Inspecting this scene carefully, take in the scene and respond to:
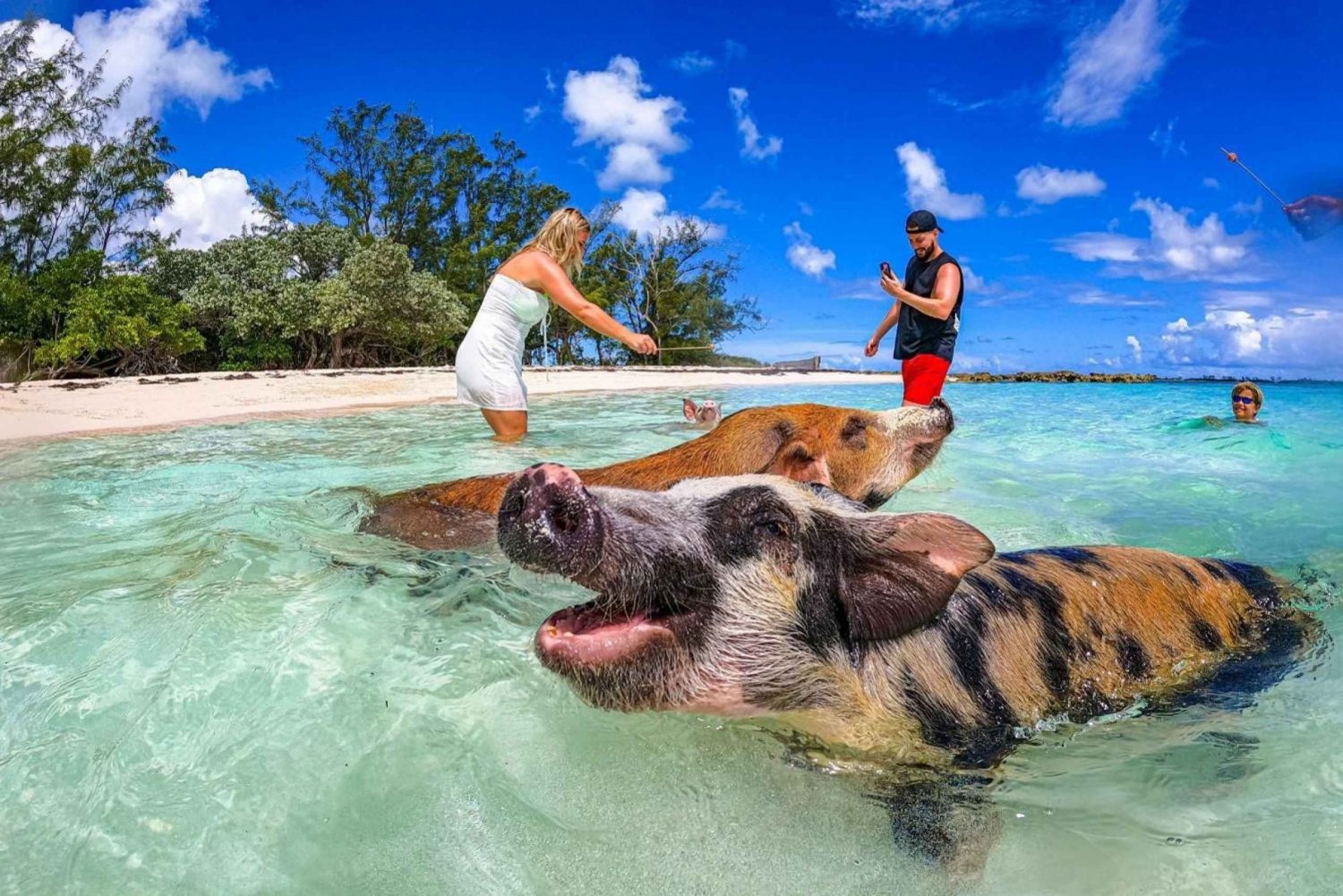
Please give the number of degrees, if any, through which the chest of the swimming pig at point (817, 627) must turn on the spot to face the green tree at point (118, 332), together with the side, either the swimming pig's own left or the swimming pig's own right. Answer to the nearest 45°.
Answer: approximately 90° to the swimming pig's own right

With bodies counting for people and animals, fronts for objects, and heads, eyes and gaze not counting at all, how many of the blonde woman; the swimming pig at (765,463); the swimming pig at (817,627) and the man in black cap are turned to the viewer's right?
2

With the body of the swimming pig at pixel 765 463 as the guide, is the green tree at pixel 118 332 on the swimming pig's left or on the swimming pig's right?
on the swimming pig's left

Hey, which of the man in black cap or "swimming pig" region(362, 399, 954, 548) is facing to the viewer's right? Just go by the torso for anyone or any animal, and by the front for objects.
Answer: the swimming pig

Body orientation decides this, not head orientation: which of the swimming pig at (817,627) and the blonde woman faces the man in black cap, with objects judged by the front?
the blonde woman

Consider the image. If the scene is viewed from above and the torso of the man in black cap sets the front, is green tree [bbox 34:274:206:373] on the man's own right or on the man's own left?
on the man's own right

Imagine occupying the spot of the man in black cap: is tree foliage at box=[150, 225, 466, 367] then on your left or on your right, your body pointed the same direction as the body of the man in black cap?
on your right

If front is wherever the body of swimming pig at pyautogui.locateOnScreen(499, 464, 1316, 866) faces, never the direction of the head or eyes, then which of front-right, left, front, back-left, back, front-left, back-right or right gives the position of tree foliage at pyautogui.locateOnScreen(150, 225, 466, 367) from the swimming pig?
right

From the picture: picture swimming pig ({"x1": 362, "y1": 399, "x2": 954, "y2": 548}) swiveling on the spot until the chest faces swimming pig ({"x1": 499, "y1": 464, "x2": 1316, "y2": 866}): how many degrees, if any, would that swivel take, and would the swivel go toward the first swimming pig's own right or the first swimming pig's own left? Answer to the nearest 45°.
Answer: approximately 90° to the first swimming pig's own right

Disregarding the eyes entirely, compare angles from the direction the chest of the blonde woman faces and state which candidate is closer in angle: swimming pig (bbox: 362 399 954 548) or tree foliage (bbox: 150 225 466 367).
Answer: the swimming pig

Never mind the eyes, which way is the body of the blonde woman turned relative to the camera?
to the viewer's right

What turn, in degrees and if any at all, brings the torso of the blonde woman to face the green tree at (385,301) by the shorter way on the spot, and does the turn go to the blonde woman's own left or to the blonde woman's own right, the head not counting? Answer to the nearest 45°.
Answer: approximately 90° to the blonde woman's own left

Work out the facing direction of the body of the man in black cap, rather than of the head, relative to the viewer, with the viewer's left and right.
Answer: facing the viewer and to the left of the viewer

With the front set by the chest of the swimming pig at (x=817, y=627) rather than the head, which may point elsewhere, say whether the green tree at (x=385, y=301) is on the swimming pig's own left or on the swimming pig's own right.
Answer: on the swimming pig's own right

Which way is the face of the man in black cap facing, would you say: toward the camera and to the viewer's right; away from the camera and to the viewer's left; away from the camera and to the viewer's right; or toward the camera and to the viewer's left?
toward the camera and to the viewer's left

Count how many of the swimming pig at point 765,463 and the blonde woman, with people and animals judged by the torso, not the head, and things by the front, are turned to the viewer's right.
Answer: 2

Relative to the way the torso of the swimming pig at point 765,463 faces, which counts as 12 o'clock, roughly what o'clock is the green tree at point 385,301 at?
The green tree is roughly at 8 o'clock from the swimming pig.

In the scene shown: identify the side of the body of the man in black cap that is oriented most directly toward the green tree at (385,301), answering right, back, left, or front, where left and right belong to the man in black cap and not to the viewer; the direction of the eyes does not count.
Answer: right

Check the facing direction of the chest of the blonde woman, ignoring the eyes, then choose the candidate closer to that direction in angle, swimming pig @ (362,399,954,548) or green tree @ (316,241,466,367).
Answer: the swimming pig

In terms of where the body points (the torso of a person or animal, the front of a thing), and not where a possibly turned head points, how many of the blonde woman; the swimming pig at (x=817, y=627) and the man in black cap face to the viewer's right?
1
